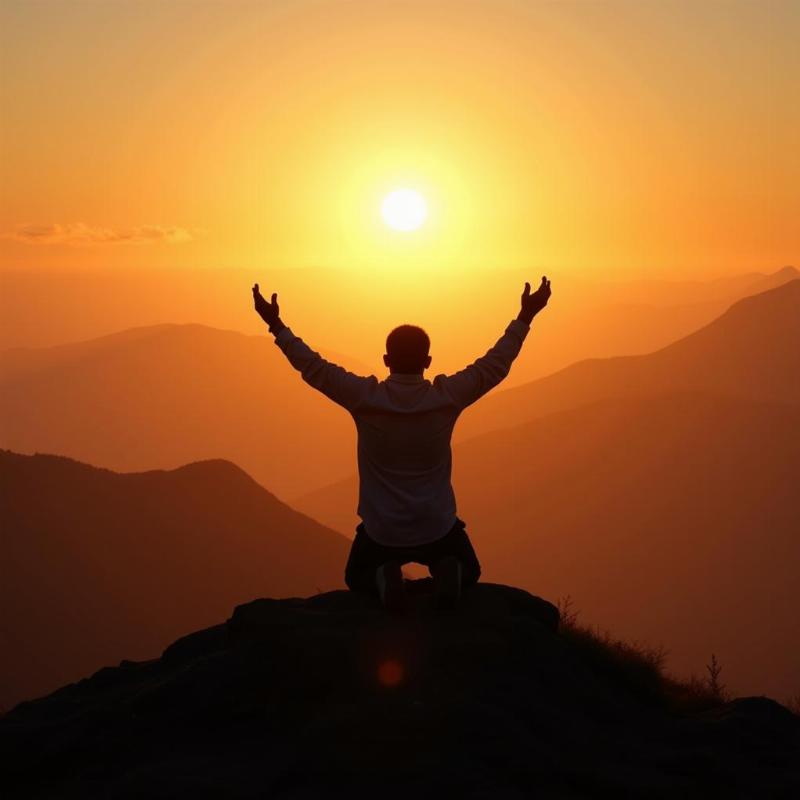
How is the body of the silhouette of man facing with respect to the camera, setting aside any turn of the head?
away from the camera
